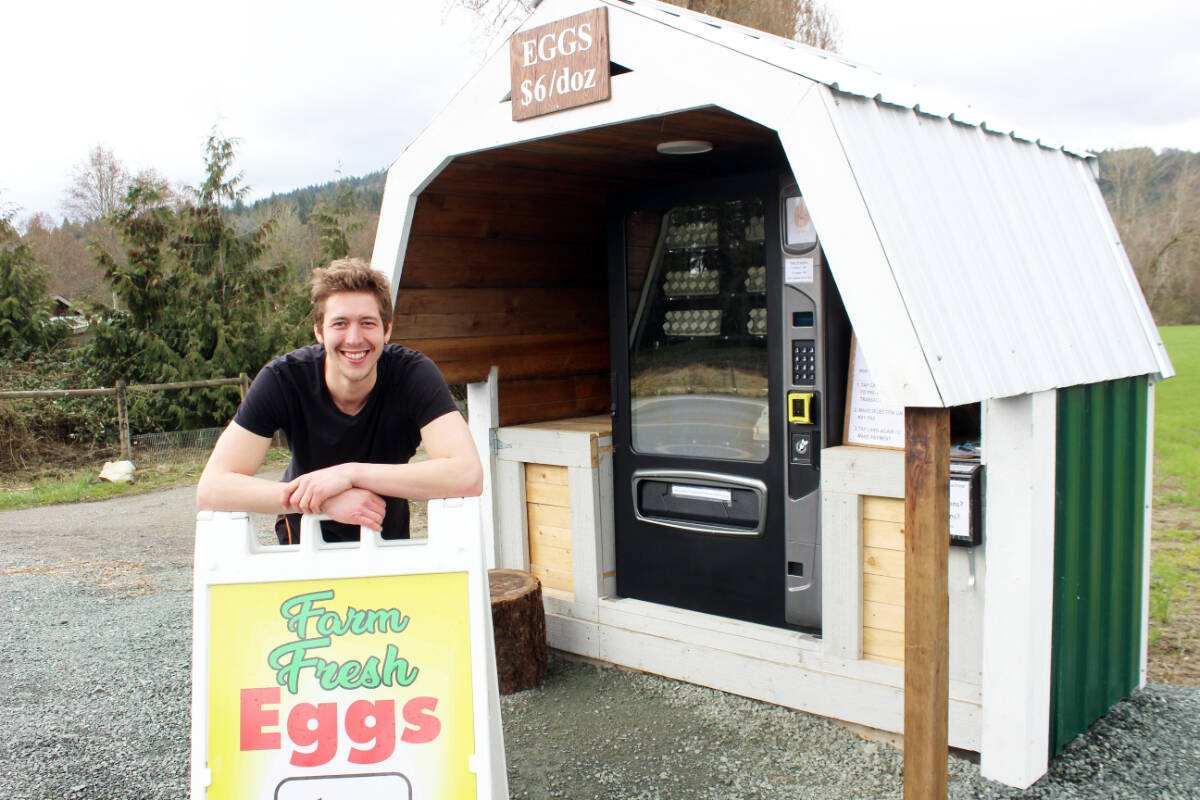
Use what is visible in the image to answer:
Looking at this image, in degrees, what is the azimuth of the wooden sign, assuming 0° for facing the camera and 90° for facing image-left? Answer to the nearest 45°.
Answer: approximately 45°

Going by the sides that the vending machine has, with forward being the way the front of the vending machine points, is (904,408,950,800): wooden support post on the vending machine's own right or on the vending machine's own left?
on the vending machine's own left

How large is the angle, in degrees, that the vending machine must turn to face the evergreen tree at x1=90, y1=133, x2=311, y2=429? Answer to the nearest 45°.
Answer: approximately 90° to its right

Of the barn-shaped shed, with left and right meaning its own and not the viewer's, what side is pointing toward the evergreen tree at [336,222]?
right

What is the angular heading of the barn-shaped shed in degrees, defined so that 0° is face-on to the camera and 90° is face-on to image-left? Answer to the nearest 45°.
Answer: approximately 45°

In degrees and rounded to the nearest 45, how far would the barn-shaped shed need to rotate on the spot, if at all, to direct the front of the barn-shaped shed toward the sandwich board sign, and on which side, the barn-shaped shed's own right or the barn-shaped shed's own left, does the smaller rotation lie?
0° — it already faces it

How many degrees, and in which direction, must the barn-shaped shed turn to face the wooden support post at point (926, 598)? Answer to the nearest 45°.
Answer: approximately 45° to its left

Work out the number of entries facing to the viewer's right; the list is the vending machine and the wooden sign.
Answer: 0

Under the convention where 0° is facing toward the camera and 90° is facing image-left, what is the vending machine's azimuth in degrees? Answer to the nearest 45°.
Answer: approximately 45°

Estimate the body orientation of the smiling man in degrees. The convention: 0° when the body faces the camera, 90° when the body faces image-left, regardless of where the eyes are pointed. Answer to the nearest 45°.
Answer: approximately 0°
